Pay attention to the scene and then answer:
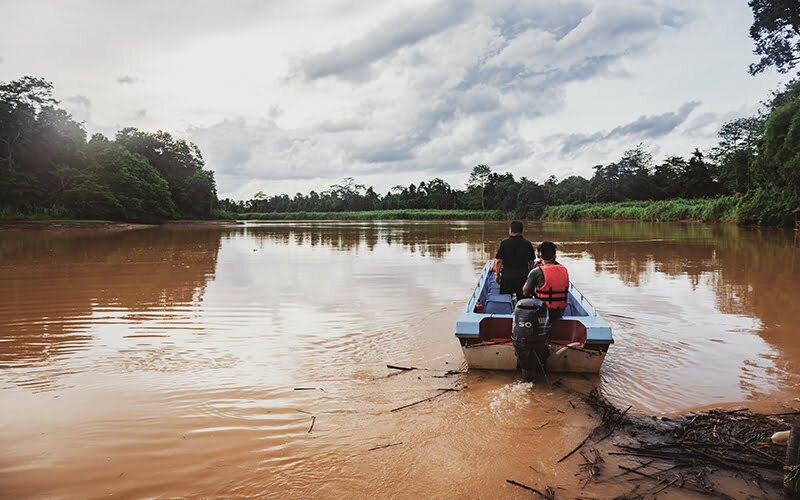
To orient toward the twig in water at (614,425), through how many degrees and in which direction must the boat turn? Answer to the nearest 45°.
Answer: approximately 180°

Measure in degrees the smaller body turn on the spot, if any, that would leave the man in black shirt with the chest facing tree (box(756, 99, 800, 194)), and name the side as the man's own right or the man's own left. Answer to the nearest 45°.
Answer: approximately 45° to the man's own right

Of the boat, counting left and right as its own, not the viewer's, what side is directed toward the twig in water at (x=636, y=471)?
back

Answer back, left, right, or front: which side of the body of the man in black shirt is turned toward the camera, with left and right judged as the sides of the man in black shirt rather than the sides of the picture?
back

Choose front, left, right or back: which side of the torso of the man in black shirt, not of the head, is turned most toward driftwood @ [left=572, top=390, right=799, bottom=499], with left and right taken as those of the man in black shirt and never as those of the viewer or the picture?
back

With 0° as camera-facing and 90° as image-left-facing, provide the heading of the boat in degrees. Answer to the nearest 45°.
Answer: approximately 180°

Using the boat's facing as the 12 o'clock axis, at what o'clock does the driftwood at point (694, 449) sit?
The driftwood is roughly at 5 o'clock from the boat.

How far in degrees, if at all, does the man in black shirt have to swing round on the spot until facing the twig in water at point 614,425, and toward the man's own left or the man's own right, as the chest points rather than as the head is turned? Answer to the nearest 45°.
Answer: approximately 180°
